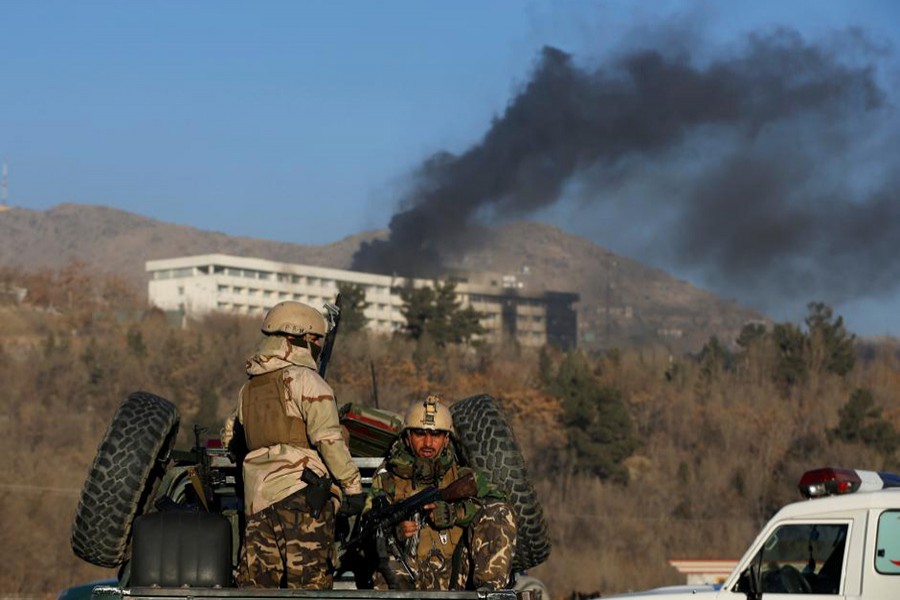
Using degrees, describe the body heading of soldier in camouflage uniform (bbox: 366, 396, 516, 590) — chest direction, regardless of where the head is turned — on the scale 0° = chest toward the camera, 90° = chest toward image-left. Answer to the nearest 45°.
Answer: approximately 0°

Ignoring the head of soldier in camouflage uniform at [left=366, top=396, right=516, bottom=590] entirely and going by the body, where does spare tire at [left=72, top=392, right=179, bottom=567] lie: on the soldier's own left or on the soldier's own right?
on the soldier's own right

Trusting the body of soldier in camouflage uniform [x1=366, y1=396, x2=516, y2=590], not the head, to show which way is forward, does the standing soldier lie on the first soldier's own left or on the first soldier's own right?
on the first soldier's own right

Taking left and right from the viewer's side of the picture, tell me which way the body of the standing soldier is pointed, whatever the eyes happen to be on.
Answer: facing away from the viewer and to the right of the viewer

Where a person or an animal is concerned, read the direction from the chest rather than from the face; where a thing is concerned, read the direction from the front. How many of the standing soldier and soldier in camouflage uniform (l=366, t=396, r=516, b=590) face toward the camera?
1
